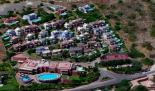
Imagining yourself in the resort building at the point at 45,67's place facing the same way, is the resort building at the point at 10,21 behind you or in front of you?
behind

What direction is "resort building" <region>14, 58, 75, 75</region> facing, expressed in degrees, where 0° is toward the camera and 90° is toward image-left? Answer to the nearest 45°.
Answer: approximately 0°

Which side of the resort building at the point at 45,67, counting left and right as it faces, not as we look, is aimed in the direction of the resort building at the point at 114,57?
left

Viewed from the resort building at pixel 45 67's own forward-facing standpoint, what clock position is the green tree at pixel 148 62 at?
The green tree is roughly at 9 o'clock from the resort building.

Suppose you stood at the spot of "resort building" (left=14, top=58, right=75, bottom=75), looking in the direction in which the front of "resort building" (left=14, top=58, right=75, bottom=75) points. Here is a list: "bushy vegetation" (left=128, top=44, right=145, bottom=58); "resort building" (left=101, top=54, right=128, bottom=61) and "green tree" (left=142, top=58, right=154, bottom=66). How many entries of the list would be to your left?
3

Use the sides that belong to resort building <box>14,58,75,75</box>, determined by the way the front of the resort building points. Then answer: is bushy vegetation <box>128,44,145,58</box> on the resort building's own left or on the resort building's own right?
on the resort building's own left

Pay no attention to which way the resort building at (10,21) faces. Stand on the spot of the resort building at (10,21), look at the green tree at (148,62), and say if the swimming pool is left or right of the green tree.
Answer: right

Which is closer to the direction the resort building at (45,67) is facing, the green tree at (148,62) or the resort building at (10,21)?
the green tree
